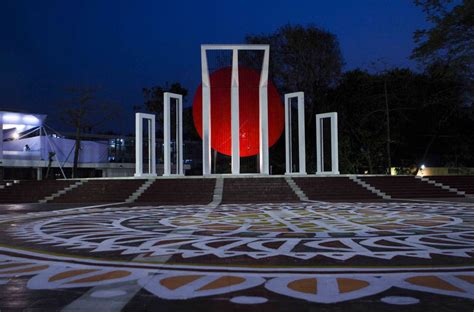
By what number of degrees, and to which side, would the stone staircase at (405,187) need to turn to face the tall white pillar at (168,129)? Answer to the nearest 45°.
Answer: approximately 90° to its right

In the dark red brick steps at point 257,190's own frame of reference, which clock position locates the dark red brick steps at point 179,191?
the dark red brick steps at point 179,191 is roughly at 3 o'clock from the dark red brick steps at point 257,190.

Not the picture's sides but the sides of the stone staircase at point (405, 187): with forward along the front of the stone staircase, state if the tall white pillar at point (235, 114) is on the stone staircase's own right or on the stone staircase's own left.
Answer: on the stone staircase's own right

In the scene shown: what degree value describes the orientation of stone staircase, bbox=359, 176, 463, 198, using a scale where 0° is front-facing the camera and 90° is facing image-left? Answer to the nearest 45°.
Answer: approximately 0°

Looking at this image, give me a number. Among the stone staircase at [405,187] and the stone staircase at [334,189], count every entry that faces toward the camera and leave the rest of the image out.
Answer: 2

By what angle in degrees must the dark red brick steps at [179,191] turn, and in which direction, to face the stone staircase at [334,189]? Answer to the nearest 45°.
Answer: approximately 90° to its left

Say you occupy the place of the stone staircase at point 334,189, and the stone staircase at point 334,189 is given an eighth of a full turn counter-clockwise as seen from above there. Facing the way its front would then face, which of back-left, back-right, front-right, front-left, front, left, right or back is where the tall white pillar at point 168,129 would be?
back-right

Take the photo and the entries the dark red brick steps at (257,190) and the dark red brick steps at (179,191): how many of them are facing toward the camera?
2

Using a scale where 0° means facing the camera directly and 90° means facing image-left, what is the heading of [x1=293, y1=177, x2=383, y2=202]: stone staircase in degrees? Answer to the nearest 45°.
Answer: approximately 0°
